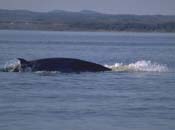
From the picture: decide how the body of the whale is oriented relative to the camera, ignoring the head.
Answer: to the viewer's right
